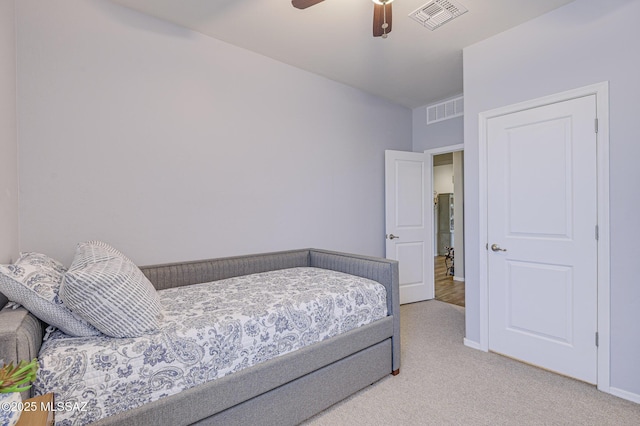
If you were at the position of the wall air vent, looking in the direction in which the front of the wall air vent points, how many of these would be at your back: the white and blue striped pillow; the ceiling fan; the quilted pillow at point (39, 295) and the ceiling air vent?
0

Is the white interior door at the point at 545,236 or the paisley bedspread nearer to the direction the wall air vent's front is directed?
the paisley bedspread

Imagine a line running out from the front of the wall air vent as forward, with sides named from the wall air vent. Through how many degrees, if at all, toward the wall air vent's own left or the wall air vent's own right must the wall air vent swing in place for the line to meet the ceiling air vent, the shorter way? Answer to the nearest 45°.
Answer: approximately 45° to the wall air vent's own left

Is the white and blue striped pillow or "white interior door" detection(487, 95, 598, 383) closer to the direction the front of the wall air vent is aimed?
the white and blue striped pillow

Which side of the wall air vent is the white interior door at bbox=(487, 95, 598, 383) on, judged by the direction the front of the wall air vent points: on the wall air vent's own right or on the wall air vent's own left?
on the wall air vent's own left

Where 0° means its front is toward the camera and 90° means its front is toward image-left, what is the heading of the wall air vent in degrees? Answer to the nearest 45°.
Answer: approximately 45°

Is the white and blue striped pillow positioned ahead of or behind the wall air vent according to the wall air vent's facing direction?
ahead

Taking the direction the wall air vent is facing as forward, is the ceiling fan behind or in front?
in front
